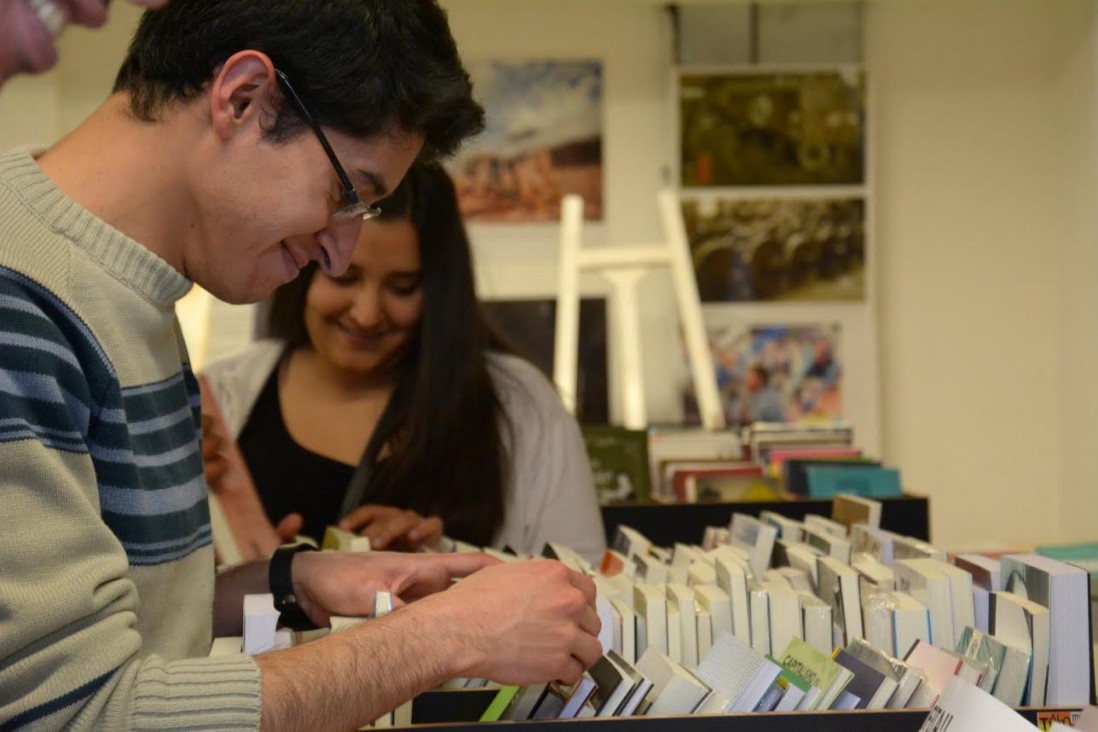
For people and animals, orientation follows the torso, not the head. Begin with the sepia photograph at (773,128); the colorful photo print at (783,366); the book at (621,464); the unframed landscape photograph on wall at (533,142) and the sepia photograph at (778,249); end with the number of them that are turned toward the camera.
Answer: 5

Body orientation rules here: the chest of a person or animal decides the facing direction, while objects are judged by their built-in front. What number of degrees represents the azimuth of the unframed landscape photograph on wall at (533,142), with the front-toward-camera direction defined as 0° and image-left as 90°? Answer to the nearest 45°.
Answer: approximately 0°

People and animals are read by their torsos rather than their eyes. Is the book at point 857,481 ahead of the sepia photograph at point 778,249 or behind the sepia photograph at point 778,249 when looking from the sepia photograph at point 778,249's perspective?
ahead

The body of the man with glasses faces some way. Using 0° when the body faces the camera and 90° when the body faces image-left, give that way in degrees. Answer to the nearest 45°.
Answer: approximately 270°

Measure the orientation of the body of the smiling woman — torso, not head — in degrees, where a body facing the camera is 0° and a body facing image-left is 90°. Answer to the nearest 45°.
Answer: approximately 45°

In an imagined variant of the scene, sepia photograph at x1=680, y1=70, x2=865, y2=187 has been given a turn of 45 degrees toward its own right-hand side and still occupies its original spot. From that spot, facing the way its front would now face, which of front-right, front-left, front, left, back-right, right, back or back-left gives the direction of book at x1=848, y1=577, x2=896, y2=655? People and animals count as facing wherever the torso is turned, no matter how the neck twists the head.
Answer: front-left

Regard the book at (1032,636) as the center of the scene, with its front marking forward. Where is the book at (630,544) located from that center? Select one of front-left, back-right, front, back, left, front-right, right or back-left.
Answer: right

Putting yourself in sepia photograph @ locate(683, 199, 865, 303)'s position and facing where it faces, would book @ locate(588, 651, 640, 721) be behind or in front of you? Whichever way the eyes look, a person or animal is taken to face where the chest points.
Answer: in front

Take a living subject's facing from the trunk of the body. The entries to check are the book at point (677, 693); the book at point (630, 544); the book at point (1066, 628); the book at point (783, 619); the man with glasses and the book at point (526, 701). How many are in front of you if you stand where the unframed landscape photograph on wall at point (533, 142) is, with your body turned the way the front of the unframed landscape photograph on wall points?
6

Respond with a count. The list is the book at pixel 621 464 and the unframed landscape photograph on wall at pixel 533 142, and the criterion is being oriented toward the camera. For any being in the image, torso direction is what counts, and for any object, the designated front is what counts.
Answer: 2

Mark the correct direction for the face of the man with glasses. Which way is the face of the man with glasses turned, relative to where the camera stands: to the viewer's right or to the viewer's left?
to the viewer's right

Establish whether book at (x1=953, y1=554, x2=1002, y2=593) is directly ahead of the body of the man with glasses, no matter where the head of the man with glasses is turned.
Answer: yes

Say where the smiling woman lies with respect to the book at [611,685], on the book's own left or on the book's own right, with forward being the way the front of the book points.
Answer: on the book's own right

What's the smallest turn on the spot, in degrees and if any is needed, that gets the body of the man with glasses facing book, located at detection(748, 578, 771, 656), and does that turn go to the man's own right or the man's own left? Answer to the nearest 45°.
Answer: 0° — they already face it

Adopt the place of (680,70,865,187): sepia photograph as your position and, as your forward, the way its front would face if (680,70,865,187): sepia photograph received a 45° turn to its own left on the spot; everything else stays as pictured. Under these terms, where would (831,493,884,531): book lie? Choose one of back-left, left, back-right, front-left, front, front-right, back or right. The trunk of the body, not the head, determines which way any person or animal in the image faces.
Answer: front-right

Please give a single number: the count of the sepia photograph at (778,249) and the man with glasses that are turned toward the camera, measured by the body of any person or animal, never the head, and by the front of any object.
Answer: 1

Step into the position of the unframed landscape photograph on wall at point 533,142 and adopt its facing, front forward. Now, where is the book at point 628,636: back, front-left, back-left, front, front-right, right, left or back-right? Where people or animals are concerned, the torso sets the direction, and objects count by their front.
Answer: front

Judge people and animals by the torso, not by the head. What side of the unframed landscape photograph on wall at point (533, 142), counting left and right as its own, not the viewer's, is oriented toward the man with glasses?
front

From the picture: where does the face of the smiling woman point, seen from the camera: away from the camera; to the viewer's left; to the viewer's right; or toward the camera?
toward the camera

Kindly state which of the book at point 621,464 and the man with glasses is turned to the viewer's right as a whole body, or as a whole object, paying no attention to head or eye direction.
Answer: the man with glasses
